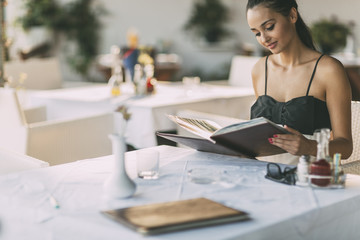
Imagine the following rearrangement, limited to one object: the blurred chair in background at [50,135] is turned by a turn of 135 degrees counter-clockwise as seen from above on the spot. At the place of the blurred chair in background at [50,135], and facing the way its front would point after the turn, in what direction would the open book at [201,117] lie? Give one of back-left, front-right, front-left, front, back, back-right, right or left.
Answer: back

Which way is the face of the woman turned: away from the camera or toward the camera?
toward the camera

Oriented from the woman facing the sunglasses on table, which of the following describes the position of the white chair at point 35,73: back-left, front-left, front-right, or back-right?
back-right

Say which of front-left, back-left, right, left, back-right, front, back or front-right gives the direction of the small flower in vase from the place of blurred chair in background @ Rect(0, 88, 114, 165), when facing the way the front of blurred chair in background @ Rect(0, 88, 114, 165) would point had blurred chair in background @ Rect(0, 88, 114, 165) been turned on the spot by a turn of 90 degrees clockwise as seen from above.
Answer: front-right

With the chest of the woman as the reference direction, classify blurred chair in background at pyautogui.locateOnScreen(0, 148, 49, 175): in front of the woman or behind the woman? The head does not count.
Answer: in front

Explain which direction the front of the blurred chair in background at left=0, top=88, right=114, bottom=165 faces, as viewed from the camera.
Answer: facing away from the viewer and to the right of the viewer

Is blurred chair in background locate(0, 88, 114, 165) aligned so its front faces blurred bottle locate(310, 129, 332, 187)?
no

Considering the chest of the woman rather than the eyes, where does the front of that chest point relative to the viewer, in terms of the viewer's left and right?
facing the viewer and to the left of the viewer

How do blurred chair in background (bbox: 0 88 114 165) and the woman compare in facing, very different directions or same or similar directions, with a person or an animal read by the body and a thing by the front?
very different directions

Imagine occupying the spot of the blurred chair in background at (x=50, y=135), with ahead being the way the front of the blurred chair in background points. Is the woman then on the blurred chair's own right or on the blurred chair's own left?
on the blurred chair's own right

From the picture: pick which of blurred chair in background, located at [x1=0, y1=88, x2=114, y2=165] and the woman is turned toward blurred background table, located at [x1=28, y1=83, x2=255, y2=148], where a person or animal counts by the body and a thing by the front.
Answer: the blurred chair in background
